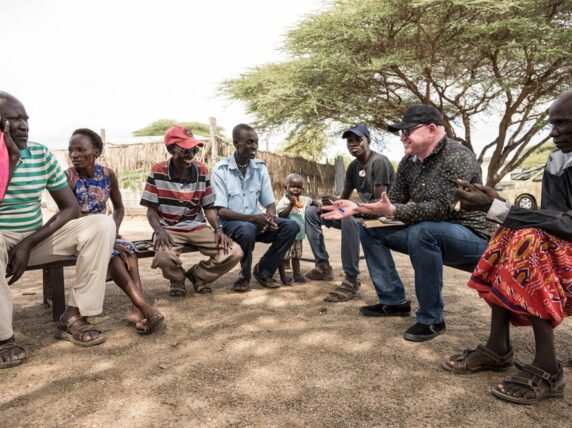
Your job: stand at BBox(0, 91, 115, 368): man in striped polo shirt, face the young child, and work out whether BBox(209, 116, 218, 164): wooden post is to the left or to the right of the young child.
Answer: left

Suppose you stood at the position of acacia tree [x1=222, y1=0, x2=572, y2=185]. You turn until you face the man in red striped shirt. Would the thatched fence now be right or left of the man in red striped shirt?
right

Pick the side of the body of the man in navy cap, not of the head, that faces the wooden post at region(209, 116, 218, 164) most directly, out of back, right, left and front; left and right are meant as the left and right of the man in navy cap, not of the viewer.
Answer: right

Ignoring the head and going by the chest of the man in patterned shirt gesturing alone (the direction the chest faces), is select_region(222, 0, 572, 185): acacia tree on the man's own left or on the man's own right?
on the man's own right

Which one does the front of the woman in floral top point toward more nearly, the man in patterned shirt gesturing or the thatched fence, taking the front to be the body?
the man in patterned shirt gesturing

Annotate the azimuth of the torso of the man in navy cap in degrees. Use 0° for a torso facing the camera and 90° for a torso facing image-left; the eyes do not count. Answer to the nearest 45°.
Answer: approximately 45°

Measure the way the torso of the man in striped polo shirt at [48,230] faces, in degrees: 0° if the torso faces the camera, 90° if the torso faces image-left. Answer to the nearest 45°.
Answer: approximately 315°

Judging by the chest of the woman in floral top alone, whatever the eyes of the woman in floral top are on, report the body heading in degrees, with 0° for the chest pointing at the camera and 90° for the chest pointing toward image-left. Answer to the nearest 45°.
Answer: approximately 315°
